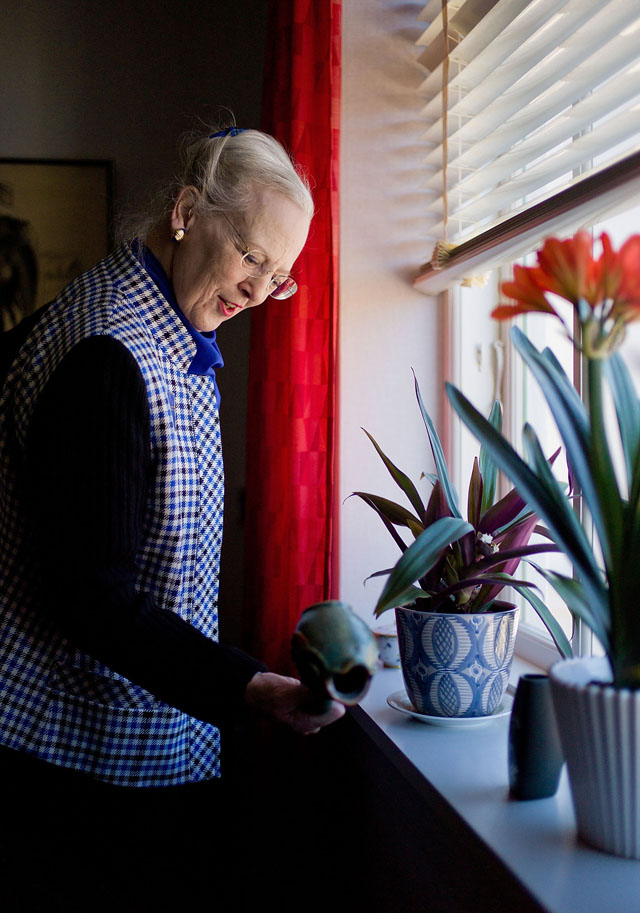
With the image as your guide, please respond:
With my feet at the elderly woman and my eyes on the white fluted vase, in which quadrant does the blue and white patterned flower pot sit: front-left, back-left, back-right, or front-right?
front-left

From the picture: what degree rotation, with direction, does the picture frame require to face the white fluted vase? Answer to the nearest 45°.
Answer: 0° — it already faces it

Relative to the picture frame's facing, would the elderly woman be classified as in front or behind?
in front

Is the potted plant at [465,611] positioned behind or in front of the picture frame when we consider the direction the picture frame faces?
in front

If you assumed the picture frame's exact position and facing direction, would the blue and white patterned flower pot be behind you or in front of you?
in front

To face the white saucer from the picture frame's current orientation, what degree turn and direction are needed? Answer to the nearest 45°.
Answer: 0° — it already faces it

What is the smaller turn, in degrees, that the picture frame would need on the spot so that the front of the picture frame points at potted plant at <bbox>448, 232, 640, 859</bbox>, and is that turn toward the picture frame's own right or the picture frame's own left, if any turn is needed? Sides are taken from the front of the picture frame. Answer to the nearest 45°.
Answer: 0° — it already faces it

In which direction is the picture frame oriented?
toward the camera
